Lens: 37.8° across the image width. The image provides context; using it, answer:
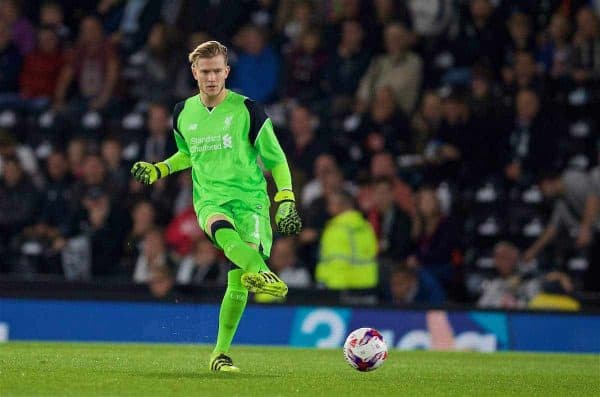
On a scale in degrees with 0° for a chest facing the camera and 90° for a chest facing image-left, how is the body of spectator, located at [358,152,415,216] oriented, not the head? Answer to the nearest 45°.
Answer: approximately 0°

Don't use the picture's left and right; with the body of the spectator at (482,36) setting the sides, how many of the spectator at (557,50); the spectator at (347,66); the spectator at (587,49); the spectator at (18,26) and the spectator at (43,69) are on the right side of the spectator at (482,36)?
3

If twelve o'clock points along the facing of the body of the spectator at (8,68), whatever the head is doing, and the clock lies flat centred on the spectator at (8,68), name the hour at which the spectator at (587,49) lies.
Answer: the spectator at (587,49) is roughly at 10 o'clock from the spectator at (8,68).

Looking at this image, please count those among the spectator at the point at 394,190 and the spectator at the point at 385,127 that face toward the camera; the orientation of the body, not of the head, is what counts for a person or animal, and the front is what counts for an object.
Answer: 2

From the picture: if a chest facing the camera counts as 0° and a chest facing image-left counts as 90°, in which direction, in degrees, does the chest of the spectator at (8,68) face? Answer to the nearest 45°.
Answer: approximately 0°

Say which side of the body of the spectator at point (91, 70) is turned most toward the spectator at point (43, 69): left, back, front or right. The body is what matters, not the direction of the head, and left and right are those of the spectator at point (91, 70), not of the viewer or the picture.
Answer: right

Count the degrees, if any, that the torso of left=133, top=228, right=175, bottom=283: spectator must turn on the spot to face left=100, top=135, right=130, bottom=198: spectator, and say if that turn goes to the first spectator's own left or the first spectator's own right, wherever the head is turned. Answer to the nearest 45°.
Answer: approximately 180°
